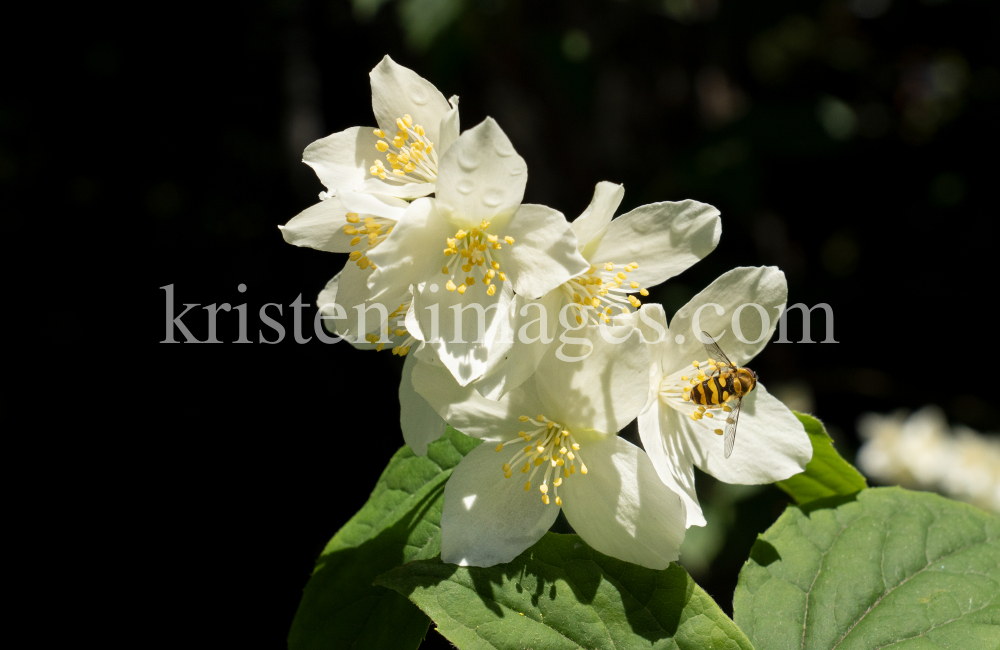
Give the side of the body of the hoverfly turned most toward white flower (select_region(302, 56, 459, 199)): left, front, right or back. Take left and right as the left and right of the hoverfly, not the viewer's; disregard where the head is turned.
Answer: back

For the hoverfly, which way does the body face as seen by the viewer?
to the viewer's right

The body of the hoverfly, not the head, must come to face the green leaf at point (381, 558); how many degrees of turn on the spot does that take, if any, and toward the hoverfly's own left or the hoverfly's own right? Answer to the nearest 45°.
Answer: approximately 180°
